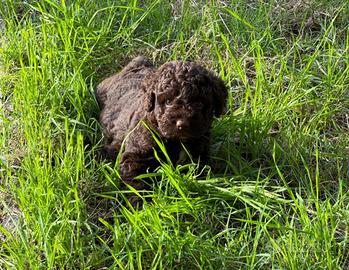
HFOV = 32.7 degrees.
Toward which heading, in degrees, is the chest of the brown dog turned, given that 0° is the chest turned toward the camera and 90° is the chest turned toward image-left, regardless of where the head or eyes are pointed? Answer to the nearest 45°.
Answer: approximately 315°
